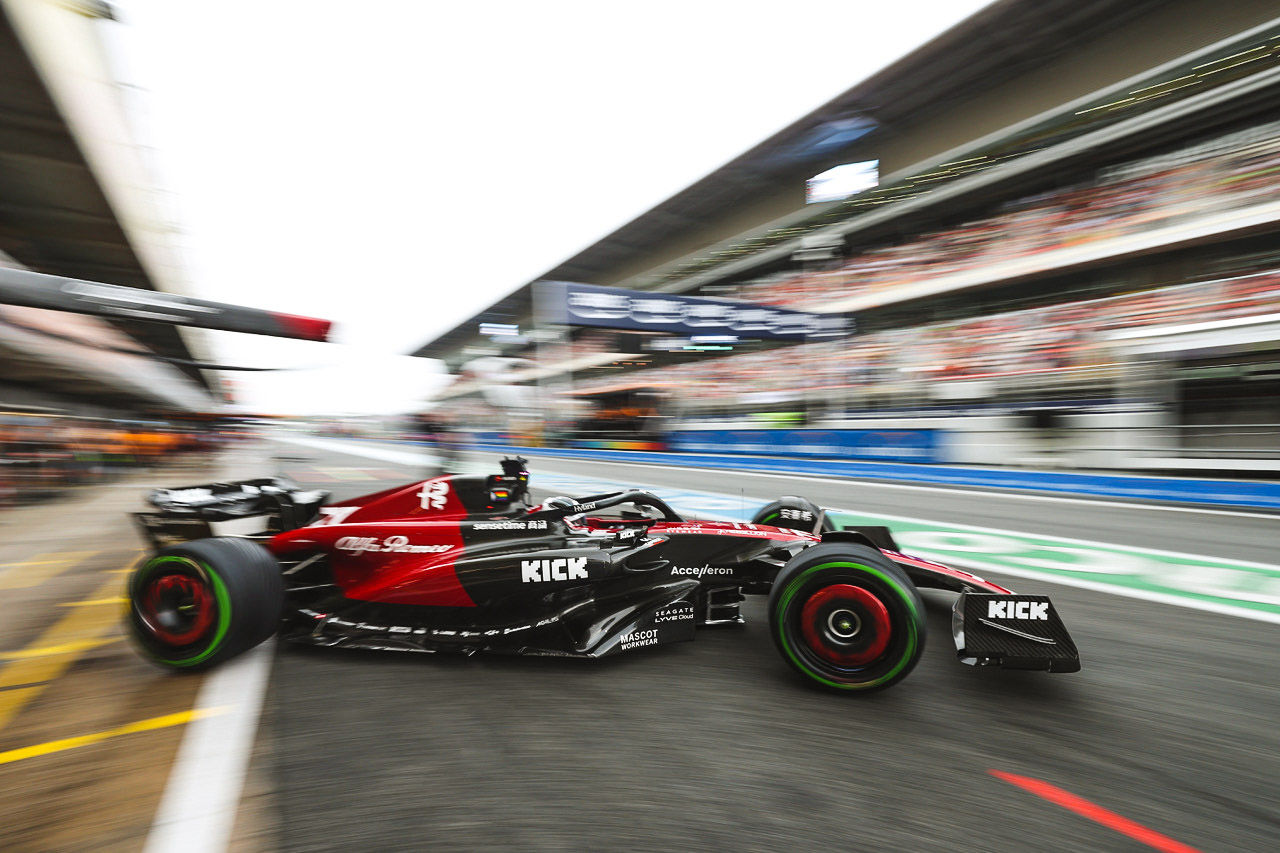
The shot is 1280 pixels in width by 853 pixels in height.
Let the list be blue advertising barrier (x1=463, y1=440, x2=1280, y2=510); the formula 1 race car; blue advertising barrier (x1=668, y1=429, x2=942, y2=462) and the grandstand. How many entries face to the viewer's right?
1

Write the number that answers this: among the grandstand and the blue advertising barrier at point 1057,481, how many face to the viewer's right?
0

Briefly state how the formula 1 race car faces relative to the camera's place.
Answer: facing to the right of the viewer

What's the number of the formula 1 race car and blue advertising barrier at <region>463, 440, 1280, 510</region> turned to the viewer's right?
1

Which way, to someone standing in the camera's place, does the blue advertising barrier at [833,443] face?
facing the viewer and to the left of the viewer

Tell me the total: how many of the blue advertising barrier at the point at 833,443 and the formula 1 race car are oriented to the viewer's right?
1

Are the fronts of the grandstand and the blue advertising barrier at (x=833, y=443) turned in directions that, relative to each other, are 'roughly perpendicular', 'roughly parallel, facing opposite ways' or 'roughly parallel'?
roughly parallel

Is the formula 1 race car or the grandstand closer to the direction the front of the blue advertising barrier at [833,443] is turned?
the formula 1 race car

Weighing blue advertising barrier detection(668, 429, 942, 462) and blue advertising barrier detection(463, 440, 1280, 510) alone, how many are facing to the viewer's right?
0

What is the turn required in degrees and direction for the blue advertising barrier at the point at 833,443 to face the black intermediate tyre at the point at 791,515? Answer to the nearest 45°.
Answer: approximately 45° to its left

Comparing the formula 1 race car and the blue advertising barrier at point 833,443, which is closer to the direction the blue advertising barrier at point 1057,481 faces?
the formula 1 race car
